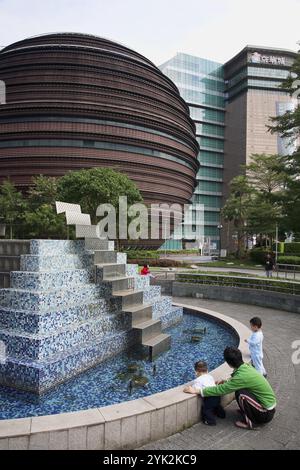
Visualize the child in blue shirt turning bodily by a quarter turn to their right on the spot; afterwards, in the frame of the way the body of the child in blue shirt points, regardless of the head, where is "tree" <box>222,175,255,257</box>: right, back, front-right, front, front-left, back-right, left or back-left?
front

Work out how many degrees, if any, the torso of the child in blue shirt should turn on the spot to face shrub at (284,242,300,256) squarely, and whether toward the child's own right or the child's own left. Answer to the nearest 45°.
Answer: approximately 90° to the child's own right

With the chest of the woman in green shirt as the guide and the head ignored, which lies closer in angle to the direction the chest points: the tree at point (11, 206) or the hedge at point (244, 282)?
the tree

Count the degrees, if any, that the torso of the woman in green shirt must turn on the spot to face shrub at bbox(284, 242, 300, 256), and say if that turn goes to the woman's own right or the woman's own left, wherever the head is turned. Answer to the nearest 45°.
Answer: approximately 90° to the woman's own right

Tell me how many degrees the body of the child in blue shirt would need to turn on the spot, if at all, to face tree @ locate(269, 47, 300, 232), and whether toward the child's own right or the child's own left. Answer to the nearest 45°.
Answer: approximately 90° to the child's own right

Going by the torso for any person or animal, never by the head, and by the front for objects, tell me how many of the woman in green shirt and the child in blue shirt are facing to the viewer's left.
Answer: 2

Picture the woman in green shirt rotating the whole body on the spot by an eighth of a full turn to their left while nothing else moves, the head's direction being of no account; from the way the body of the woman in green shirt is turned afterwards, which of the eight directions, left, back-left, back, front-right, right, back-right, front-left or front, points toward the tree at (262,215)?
back-right

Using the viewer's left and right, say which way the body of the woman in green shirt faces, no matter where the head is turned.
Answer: facing to the left of the viewer

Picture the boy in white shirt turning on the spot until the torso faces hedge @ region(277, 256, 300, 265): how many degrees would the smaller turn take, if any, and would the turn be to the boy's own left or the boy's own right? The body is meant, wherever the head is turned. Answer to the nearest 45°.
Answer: approximately 45° to the boy's own right

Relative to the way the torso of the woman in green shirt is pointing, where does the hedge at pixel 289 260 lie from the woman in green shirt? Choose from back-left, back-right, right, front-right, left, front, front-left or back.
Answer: right

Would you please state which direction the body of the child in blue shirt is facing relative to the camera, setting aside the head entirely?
to the viewer's left

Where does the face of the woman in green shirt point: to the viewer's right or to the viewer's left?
to the viewer's left

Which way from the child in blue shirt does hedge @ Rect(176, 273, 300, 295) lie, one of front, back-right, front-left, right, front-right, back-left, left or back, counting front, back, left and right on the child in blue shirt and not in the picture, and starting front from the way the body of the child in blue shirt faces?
right

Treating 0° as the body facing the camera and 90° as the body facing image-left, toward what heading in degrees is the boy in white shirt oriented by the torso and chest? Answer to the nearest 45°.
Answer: approximately 135°
